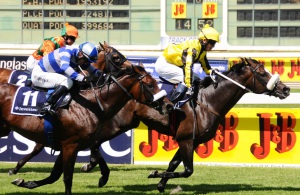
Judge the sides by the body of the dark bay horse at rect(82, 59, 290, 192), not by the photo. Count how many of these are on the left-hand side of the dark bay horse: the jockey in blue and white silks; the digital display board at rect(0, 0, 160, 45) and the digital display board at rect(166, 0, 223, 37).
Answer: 2

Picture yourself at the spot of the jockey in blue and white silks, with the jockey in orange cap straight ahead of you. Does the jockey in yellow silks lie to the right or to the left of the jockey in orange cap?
right

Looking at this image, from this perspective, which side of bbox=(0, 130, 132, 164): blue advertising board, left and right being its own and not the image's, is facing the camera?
front

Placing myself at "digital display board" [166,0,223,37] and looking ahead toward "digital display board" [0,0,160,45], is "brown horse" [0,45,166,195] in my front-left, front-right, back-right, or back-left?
front-left

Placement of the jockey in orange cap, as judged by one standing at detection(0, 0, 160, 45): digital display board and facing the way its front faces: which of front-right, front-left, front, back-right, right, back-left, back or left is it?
front

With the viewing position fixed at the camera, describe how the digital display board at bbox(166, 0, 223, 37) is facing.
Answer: facing the viewer

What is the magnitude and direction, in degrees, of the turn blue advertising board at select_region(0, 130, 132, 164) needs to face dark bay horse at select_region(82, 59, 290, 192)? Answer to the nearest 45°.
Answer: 0° — it already faces it

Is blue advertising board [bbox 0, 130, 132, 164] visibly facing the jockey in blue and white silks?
yes

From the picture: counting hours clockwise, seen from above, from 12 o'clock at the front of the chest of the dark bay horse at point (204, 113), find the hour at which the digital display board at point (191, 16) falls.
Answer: The digital display board is roughly at 9 o'clock from the dark bay horse.

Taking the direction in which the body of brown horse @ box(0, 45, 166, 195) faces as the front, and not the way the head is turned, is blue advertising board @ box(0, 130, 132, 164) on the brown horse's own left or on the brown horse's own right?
on the brown horse's own left

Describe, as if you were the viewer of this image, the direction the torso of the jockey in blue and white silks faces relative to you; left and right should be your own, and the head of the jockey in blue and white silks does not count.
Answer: facing to the right of the viewer

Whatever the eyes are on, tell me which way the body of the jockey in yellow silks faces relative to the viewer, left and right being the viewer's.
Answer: facing to the right of the viewer

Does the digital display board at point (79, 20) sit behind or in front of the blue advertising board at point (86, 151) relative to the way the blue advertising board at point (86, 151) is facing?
behind

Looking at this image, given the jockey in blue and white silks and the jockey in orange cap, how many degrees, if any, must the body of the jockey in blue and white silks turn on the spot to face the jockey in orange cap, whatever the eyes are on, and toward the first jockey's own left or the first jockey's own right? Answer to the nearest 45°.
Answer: approximately 90° to the first jockey's own left

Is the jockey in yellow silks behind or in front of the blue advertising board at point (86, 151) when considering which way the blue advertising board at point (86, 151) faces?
in front

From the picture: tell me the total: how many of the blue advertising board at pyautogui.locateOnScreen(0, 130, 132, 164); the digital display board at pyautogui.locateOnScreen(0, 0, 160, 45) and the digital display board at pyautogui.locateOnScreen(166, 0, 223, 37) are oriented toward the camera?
3

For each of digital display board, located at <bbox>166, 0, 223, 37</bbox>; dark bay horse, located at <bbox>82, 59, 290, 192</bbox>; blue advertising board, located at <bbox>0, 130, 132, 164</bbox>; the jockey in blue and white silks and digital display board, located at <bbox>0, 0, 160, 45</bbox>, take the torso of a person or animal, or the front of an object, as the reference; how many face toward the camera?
3

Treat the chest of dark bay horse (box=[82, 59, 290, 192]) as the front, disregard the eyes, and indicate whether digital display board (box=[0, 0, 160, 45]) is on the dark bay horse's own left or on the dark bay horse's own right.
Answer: on the dark bay horse's own left

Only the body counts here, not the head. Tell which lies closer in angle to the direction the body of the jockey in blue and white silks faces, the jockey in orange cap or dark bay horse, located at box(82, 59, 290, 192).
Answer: the dark bay horse

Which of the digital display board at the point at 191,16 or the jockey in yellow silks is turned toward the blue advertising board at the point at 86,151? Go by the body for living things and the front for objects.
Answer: the digital display board
